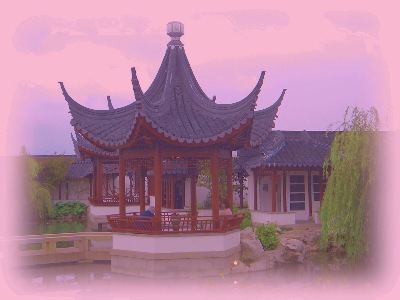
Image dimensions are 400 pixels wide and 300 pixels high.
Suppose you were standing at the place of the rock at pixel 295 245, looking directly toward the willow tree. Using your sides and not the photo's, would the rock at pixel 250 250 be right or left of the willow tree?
right

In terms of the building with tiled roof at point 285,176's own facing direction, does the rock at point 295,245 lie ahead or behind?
ahead

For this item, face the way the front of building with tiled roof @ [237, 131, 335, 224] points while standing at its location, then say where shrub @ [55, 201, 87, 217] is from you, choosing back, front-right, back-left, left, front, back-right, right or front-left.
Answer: back-right

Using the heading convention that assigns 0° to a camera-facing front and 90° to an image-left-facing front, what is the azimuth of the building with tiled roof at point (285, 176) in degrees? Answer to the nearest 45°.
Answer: approximately 0°

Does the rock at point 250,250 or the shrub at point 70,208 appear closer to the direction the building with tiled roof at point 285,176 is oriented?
the rock

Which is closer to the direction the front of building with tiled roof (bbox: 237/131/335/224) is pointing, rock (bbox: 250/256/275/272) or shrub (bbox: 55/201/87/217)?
the rock

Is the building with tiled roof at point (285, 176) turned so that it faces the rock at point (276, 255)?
yes

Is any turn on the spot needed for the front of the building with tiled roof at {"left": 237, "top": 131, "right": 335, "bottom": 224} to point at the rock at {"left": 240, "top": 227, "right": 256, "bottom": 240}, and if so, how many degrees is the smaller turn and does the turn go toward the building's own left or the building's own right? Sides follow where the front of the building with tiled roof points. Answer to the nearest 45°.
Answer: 0° — it already faces it

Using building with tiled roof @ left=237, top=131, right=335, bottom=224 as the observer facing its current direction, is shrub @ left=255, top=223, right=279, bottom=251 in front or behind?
in front

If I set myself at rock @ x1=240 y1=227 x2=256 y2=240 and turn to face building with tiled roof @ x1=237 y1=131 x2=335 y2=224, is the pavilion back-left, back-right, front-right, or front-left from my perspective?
back-left

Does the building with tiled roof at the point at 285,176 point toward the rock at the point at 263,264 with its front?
yes
